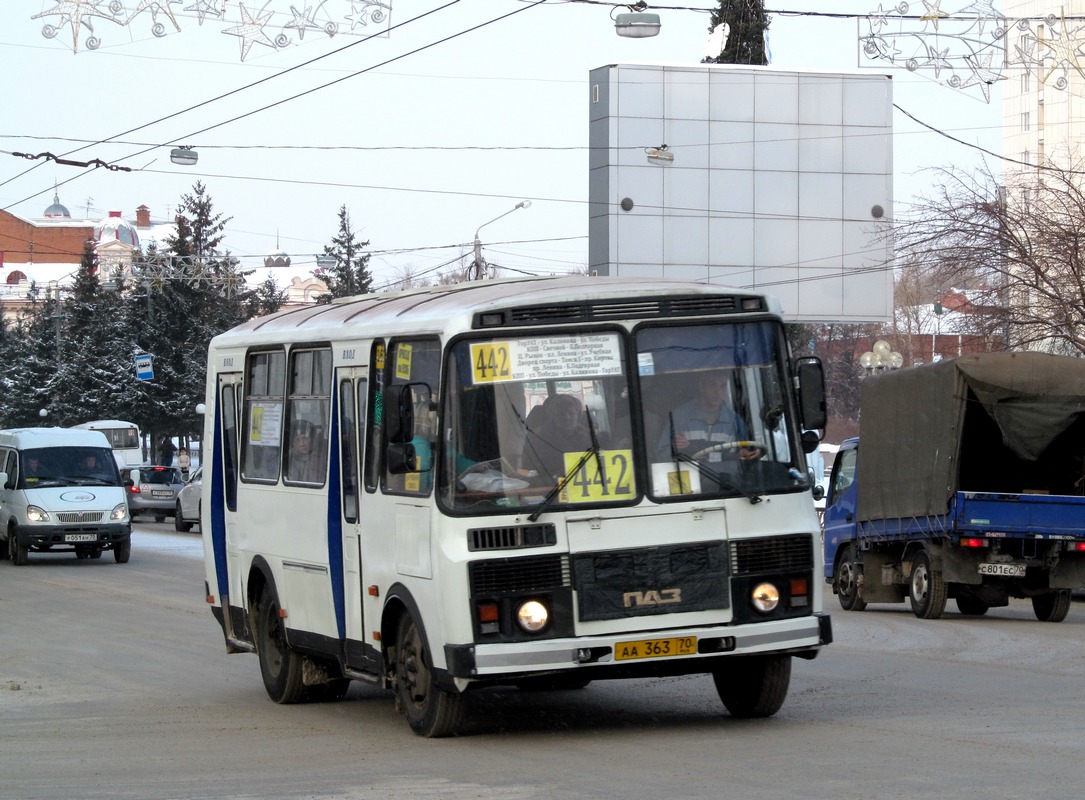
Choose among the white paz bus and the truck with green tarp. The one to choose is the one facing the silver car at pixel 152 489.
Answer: the truck with green tarp

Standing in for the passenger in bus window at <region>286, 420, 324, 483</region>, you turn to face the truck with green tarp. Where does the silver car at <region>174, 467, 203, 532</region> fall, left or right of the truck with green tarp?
left

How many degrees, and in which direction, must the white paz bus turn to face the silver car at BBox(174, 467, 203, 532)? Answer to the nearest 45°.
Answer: approximately 135° to its left

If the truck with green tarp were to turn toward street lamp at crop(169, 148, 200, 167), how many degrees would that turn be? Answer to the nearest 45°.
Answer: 0° — it already faces it

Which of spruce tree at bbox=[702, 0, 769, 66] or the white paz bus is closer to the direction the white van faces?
the white paz bus

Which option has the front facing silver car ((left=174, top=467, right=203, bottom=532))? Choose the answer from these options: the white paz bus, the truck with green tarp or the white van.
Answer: the truck with green tarp

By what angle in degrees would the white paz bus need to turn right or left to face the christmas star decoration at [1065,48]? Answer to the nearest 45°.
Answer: approximately 90° to its left

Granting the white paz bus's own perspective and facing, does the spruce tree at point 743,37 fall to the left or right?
on its left

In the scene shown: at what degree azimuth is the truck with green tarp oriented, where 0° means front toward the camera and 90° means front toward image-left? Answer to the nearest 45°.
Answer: approximately 135°
